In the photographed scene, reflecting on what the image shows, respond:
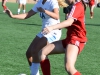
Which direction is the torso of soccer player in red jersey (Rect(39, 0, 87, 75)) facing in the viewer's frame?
to the viewer's left
